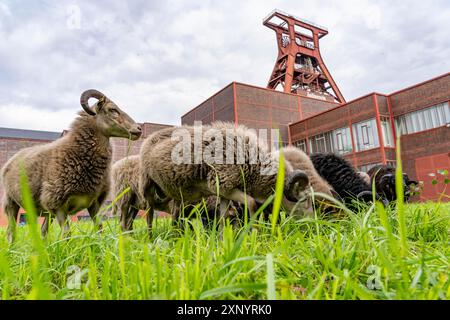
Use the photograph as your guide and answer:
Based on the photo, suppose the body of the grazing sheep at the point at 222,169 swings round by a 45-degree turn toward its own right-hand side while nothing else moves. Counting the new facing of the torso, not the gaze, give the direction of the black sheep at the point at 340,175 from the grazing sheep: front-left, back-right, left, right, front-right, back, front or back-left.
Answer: left

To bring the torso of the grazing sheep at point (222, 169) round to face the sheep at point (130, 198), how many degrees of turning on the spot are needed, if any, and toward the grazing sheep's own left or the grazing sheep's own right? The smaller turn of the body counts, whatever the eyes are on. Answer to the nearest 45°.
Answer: approximately 135° to the grazing sheep's own left

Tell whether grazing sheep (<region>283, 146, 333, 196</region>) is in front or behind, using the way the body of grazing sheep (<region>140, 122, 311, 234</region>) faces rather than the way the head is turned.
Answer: in front

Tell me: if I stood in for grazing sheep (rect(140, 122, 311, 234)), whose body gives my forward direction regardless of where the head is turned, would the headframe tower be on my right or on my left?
on my left

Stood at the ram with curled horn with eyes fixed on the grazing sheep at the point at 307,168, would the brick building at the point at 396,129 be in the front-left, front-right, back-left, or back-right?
front-left

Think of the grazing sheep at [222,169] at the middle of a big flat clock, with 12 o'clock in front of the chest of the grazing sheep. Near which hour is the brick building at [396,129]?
The brick building is roughly at 10 o'clock from the grazing sheep.

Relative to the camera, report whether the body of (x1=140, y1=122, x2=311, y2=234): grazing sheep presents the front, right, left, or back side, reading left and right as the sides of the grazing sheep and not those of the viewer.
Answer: right
